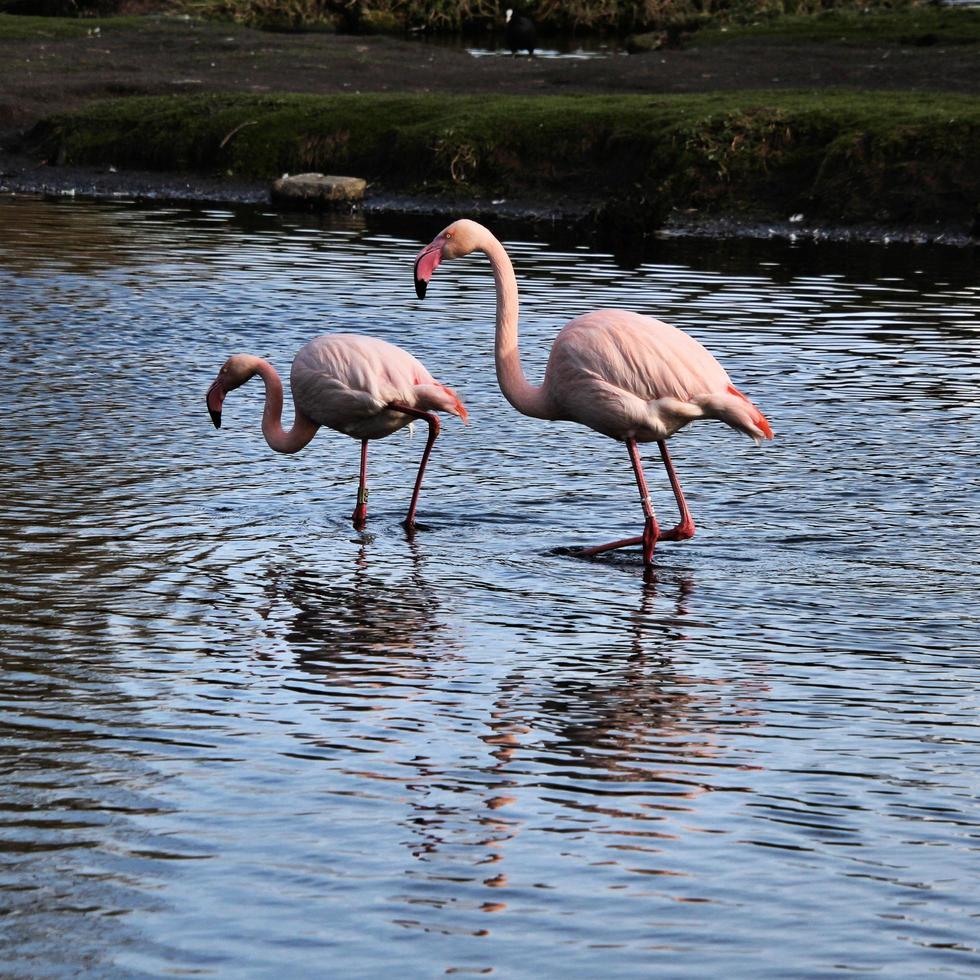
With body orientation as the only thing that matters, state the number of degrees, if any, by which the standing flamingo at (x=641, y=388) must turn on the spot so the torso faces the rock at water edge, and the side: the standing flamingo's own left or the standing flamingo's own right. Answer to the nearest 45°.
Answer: approximately 90° to the standing flamingo's own right

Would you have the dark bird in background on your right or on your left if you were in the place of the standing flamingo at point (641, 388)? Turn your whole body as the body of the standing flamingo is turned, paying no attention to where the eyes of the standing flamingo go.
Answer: on your right

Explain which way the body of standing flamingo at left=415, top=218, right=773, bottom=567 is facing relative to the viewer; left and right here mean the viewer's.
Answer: facing to the left of the viewer

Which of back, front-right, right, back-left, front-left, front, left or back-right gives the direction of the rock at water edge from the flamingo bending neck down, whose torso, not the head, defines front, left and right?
right

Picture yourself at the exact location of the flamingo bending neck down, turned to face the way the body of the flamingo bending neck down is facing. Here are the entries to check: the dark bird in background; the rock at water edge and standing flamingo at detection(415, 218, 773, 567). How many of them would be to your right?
2

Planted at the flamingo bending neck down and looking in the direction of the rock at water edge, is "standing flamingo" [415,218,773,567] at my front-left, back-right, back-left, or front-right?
back-right

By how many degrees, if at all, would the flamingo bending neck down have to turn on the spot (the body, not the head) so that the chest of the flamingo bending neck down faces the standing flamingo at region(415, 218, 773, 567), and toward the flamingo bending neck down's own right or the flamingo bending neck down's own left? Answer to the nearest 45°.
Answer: approximately 135° to the flamingo bending neck down's own left

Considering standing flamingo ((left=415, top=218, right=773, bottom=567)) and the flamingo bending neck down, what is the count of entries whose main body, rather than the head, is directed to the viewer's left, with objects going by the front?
2

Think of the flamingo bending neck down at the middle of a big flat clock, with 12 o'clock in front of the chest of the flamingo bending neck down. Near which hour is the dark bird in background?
The dark bird in background is roughly at 3 o'clock from the flamingo bending neck down.

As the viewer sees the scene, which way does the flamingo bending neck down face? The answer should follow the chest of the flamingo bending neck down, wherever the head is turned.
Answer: to the viewer's left
